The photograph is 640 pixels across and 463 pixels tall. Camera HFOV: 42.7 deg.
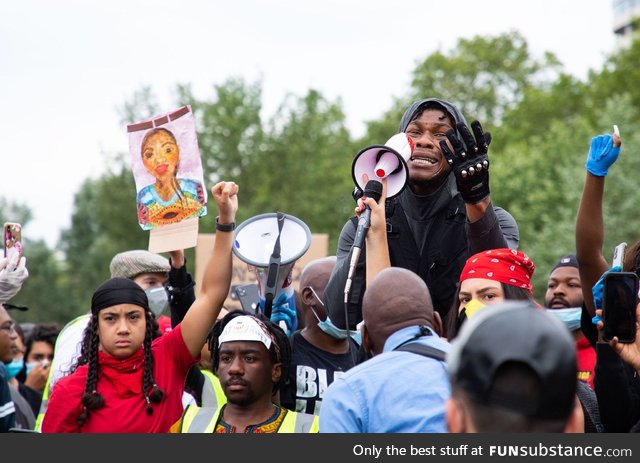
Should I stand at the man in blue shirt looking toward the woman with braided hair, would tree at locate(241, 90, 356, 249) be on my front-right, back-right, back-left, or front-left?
front-right

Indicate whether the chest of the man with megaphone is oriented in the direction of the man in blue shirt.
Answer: yes

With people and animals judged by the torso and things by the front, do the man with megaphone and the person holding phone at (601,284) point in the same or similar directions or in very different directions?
very different directions

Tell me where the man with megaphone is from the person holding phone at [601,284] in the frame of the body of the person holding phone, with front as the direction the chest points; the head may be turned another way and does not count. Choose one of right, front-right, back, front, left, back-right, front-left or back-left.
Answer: front

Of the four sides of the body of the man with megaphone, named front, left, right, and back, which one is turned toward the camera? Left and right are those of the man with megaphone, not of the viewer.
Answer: front

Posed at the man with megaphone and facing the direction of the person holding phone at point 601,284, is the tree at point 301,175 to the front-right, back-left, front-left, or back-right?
back-left

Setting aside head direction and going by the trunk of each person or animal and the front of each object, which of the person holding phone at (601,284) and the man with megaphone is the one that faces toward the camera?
the man with megaphone

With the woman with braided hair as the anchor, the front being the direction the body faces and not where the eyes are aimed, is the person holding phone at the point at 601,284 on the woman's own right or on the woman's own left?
on the woman's own left

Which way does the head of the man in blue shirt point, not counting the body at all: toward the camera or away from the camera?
away from the camera

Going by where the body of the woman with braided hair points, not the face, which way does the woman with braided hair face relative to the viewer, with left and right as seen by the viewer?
facing the viewer

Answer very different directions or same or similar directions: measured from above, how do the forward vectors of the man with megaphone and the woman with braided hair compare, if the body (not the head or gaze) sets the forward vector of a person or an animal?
same or similar directions

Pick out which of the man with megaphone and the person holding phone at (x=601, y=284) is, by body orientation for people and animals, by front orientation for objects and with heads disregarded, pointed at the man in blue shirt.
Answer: the man with megaphone
